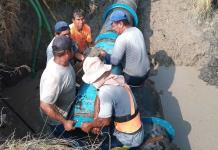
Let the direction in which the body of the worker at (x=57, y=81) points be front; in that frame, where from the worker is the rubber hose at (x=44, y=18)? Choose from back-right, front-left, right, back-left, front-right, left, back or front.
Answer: left

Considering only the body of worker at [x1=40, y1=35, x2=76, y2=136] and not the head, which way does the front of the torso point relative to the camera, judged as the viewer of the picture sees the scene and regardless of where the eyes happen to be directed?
to the viewer's right

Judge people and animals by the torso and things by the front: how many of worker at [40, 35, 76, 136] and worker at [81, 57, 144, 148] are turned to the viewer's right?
1

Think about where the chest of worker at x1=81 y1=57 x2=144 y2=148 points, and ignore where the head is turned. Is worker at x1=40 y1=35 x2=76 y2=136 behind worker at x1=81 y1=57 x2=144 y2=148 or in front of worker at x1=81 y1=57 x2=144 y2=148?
in front

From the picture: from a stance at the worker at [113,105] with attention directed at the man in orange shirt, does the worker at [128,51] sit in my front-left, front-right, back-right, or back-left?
front-right

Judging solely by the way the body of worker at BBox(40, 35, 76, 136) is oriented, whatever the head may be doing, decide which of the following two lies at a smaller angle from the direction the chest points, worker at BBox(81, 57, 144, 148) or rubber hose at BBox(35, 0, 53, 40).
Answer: the worker

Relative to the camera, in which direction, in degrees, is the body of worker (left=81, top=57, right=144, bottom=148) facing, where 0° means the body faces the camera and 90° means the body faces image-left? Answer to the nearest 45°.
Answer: approximately 135°

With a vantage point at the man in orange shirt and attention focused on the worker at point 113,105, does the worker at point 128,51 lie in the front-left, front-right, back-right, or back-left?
front-left

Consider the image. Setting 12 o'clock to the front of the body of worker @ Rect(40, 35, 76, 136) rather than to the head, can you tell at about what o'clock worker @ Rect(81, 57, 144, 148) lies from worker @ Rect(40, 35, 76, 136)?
worker @ Rect(81, 57, 144, 148) is roughly at 1 o'clock from worker @ Rect(40, 35, 76, 136).

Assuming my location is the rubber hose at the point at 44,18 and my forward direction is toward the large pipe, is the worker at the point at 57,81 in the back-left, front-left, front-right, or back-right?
front-right

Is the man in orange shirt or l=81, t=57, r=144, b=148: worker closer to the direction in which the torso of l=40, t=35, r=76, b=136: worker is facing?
the worker

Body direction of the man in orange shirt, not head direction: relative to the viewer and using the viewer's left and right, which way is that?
facing the viewer and to the right of the viewer

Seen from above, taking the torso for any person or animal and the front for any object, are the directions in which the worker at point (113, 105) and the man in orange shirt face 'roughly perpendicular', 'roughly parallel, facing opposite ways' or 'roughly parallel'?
roughly parallel, facing opposite ways

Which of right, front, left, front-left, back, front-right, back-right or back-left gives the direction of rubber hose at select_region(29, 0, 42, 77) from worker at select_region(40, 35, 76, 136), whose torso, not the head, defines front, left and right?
left

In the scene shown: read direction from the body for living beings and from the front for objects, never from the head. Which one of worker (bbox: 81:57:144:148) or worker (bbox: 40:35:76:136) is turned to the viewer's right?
worker (bbox: 40:35:76:136)

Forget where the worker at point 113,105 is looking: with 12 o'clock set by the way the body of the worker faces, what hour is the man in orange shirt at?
The man in orange shirt is roughly at 1 o'clock from the worker.

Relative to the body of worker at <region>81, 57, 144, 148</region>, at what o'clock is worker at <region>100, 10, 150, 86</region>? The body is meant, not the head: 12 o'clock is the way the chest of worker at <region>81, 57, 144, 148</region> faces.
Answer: worker at <region>100, 10, 150, 86</region> is roughly at 2 o'clock from worker at <region>81, 57, 144, 148</region>.

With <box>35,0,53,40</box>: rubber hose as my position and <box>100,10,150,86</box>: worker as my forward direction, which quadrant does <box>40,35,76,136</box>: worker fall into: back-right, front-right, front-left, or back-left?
front-right
